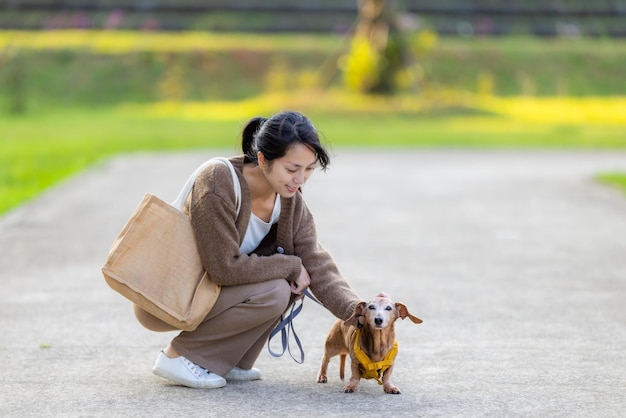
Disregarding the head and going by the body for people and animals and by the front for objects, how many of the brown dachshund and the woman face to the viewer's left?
0

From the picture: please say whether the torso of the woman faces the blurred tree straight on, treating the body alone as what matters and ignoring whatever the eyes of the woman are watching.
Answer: no

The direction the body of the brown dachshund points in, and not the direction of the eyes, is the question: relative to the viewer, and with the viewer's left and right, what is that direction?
facing the viewer and to the right of the viewer

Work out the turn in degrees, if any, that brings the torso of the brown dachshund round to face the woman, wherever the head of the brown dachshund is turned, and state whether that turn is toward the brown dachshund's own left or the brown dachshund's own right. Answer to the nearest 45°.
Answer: approximately 135° to the brown dachshund's own right

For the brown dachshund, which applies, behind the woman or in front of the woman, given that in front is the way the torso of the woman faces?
in front

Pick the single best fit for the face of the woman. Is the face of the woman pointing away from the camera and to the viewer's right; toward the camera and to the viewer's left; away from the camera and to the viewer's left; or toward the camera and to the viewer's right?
toward the camera and to the viewer's right

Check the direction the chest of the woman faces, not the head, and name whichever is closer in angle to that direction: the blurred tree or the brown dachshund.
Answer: the brown dachshund

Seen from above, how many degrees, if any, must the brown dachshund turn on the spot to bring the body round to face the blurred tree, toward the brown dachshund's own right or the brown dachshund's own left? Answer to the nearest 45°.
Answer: approximately 135° to the brown dachshund's own left
